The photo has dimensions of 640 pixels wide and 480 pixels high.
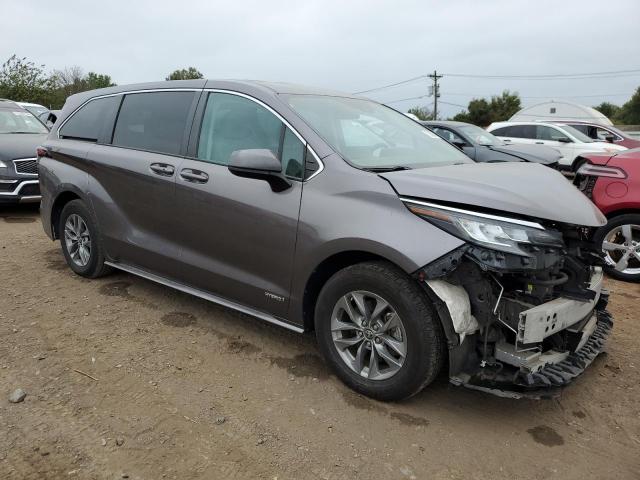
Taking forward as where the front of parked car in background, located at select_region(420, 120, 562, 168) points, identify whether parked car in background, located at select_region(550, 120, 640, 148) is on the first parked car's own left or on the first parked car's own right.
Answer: on the first parked car's own left

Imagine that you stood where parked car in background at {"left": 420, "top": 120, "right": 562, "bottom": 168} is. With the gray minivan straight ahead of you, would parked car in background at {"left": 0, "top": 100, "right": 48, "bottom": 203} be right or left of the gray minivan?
right

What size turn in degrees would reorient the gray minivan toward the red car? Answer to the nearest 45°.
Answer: approximately 90° to its left

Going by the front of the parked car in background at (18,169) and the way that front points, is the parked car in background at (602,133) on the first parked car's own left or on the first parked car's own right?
on the first parked car's own left

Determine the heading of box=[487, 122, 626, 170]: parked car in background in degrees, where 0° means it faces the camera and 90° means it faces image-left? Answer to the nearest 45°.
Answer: approximately 315°

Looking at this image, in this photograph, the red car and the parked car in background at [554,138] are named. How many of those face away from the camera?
0

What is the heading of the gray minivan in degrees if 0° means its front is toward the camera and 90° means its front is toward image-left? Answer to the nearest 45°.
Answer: approximately 315°

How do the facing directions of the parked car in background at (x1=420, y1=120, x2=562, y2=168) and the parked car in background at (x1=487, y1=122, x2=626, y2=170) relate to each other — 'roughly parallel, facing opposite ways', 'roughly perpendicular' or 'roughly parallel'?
roughly parallel

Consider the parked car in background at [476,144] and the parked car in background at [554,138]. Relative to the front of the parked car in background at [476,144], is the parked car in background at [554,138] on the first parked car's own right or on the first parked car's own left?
on the first parked car's own left

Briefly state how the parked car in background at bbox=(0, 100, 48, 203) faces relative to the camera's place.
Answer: facing the viewer and to the right of the viewer

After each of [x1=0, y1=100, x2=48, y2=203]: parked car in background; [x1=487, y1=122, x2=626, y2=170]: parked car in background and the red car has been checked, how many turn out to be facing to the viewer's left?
0

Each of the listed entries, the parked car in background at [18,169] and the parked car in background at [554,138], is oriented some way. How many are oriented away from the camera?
0
